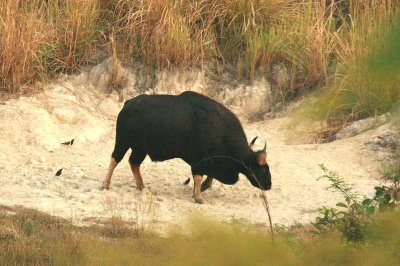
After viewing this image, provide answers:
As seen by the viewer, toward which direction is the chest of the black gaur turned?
to the viewer's right

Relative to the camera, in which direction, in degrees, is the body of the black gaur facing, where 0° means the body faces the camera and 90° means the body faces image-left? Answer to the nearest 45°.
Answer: approximately 270°
